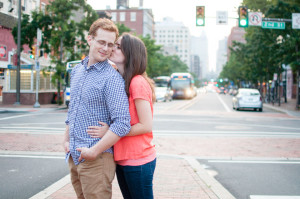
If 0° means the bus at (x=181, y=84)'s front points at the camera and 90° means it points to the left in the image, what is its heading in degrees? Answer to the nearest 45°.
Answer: approximately 0°

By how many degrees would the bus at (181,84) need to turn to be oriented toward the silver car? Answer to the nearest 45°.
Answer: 0° — it already faces it

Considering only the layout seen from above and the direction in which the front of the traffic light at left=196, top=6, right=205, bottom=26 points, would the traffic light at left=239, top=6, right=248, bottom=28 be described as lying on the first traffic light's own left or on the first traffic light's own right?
on the first traffic light's own left

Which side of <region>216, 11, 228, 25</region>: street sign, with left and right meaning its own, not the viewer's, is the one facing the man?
front

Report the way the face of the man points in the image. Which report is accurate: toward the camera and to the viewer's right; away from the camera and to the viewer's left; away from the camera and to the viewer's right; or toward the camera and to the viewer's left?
toward the camera and to the viewer's right

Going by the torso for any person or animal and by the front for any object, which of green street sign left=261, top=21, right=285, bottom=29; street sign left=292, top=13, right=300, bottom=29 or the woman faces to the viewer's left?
the woman
